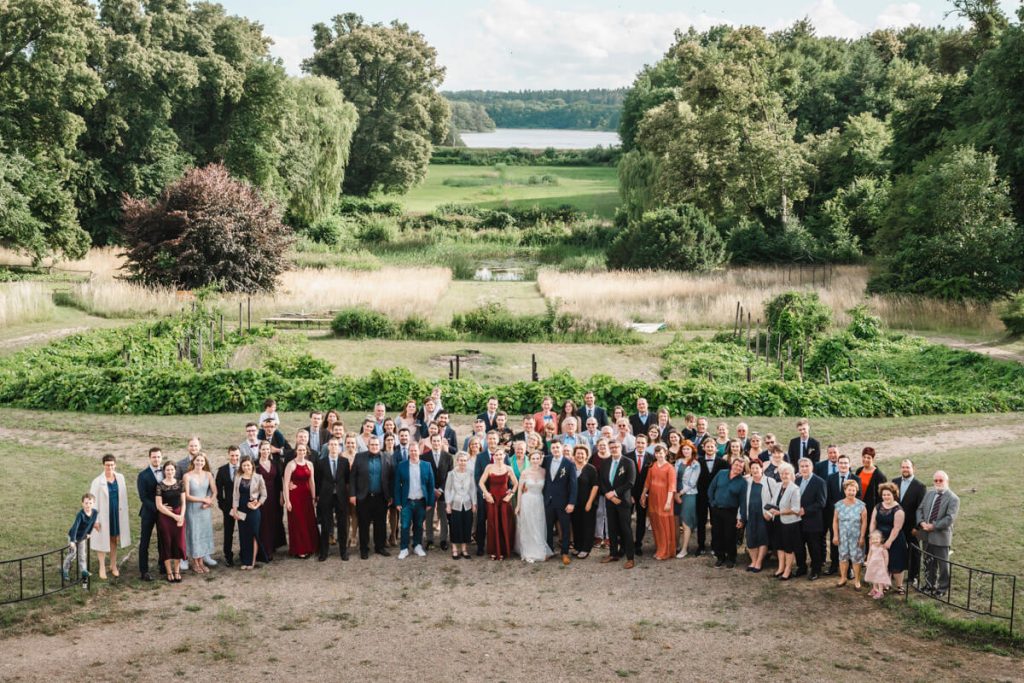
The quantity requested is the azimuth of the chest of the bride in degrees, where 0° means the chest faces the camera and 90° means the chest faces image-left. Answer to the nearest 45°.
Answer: approximately 0°

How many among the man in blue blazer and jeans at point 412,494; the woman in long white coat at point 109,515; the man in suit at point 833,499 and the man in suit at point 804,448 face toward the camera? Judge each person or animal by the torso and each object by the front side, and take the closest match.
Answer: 4

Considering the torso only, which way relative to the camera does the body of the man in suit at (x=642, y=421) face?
toward the camera

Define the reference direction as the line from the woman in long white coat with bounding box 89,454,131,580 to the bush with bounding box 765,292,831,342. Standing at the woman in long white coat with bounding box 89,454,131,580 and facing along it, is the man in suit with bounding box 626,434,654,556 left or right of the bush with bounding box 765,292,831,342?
right

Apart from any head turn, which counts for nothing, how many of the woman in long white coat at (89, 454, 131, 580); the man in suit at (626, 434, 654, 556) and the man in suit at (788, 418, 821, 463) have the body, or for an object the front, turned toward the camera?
3

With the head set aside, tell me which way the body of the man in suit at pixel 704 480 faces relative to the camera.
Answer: toward the camera

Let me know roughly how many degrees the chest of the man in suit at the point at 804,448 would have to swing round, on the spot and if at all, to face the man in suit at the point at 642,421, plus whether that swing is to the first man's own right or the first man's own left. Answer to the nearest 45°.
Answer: approximately 135° to the first man's own right

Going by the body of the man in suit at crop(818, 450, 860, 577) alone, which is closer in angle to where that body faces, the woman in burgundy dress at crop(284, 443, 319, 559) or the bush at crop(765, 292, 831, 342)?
the woman in burgundy dress

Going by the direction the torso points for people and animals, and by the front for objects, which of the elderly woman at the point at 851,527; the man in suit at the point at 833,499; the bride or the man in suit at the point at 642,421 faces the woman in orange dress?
the man in suit at the point at 642,421

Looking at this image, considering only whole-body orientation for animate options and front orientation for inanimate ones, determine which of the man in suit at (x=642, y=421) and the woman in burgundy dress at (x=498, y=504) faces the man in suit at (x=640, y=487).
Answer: the man in suit at (x=642, y=421)

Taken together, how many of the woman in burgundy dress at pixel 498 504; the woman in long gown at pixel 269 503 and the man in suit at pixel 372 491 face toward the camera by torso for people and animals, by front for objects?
3

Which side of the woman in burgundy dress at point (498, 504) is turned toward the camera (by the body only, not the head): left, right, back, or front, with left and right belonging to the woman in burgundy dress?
front

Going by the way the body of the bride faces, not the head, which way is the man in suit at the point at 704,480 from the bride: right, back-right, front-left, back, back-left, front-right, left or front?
left

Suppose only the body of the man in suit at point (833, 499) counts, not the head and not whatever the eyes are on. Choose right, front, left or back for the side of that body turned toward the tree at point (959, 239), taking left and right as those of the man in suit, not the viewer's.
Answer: back
